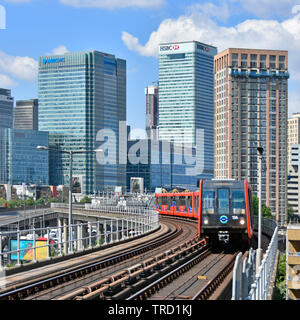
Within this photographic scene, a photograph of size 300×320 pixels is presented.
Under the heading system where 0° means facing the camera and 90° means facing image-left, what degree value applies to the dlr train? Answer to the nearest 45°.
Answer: approximately 0°

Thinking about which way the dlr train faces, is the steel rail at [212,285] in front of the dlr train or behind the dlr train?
in front

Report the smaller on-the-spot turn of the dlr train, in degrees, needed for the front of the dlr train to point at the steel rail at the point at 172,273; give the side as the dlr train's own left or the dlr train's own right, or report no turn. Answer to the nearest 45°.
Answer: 0° — it already faces it

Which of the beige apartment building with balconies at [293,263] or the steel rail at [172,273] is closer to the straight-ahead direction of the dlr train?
the steel rail
